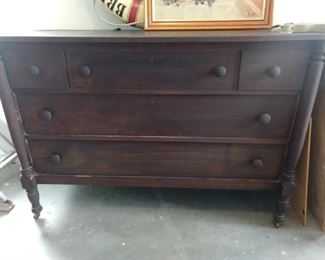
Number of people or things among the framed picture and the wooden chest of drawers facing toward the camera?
2

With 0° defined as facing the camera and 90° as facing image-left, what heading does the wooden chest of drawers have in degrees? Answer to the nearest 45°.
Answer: approximately 0°

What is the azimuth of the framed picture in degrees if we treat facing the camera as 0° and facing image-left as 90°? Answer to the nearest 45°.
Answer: approximately 0°
